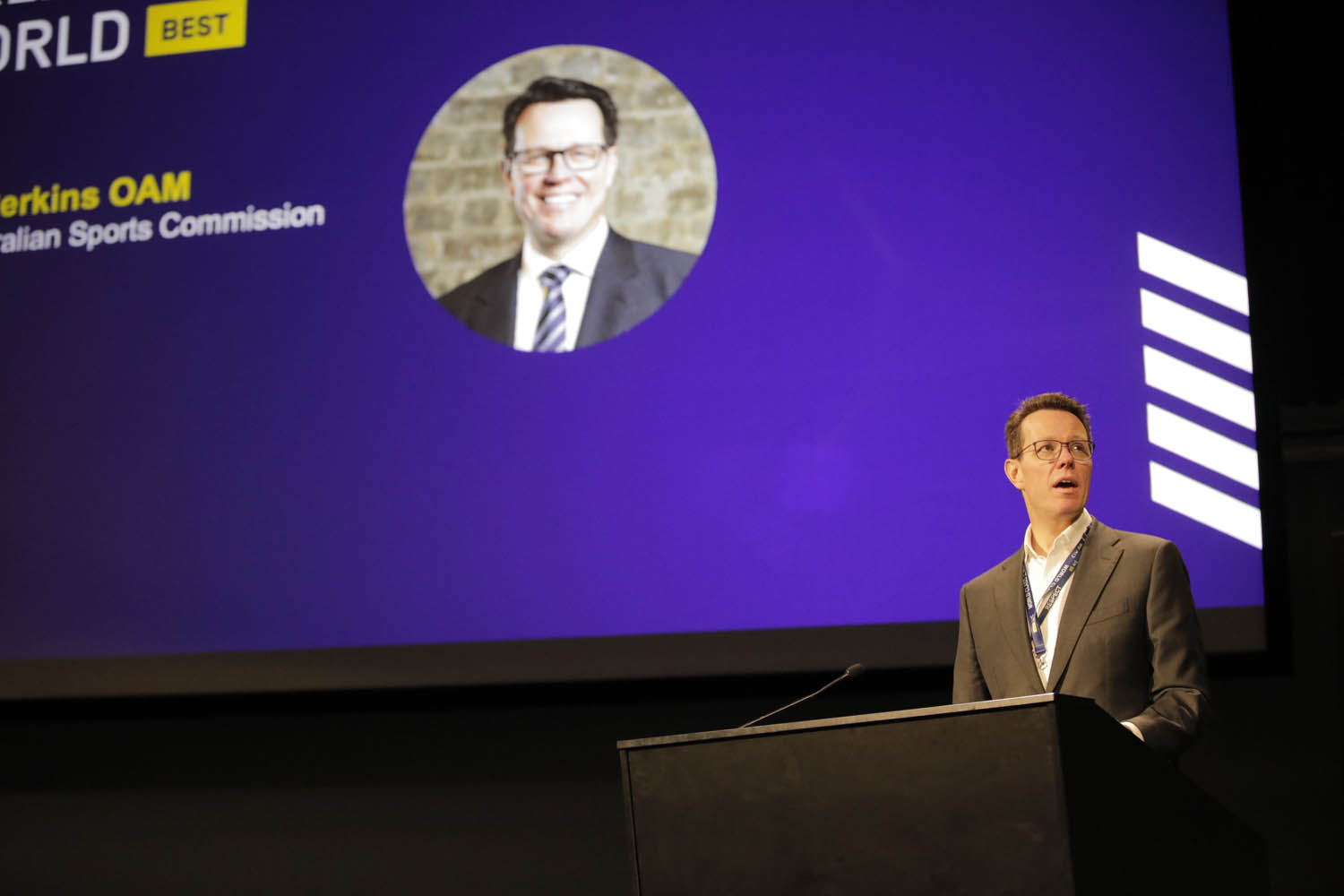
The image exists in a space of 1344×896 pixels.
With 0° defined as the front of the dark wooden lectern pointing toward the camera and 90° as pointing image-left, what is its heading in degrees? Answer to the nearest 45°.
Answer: approximately 45°

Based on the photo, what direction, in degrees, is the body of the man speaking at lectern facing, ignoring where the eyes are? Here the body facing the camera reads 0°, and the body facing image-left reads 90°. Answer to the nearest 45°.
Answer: approximately 45°
